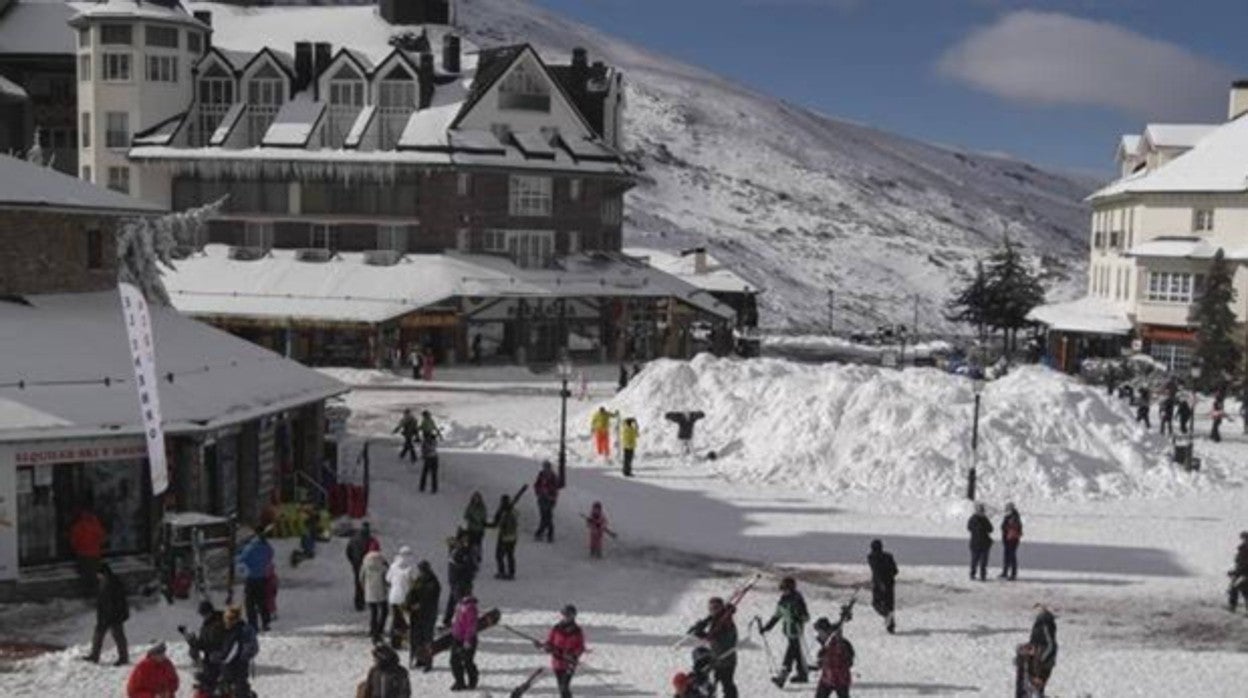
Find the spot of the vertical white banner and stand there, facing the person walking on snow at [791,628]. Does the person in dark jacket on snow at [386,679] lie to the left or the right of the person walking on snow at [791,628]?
right

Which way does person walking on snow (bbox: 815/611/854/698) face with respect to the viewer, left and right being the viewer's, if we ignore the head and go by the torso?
facing away from the viewer

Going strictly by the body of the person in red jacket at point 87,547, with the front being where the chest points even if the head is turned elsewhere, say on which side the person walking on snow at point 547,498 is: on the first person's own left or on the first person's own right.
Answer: on the first person's own right

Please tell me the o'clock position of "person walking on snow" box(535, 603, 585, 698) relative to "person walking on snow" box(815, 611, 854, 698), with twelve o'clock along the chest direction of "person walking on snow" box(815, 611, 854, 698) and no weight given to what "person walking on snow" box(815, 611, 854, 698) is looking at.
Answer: "person walking on snow" box(535, 603, 585, 698) is roughly at 9 o'clock from "person walking on snow" box(815, 611, 854, 698).

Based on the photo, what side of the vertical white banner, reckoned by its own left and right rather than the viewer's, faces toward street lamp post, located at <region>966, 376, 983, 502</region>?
left

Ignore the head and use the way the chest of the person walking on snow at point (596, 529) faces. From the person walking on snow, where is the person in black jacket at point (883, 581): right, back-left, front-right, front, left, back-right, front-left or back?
front-left

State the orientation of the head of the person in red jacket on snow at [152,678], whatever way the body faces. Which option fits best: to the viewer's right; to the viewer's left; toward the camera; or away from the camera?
away from the camera

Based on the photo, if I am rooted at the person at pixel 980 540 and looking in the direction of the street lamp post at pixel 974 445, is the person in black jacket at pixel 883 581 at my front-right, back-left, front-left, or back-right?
back-left

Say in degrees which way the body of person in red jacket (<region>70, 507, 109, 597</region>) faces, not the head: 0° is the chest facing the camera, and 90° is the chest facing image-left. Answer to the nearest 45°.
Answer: approximately 180°
